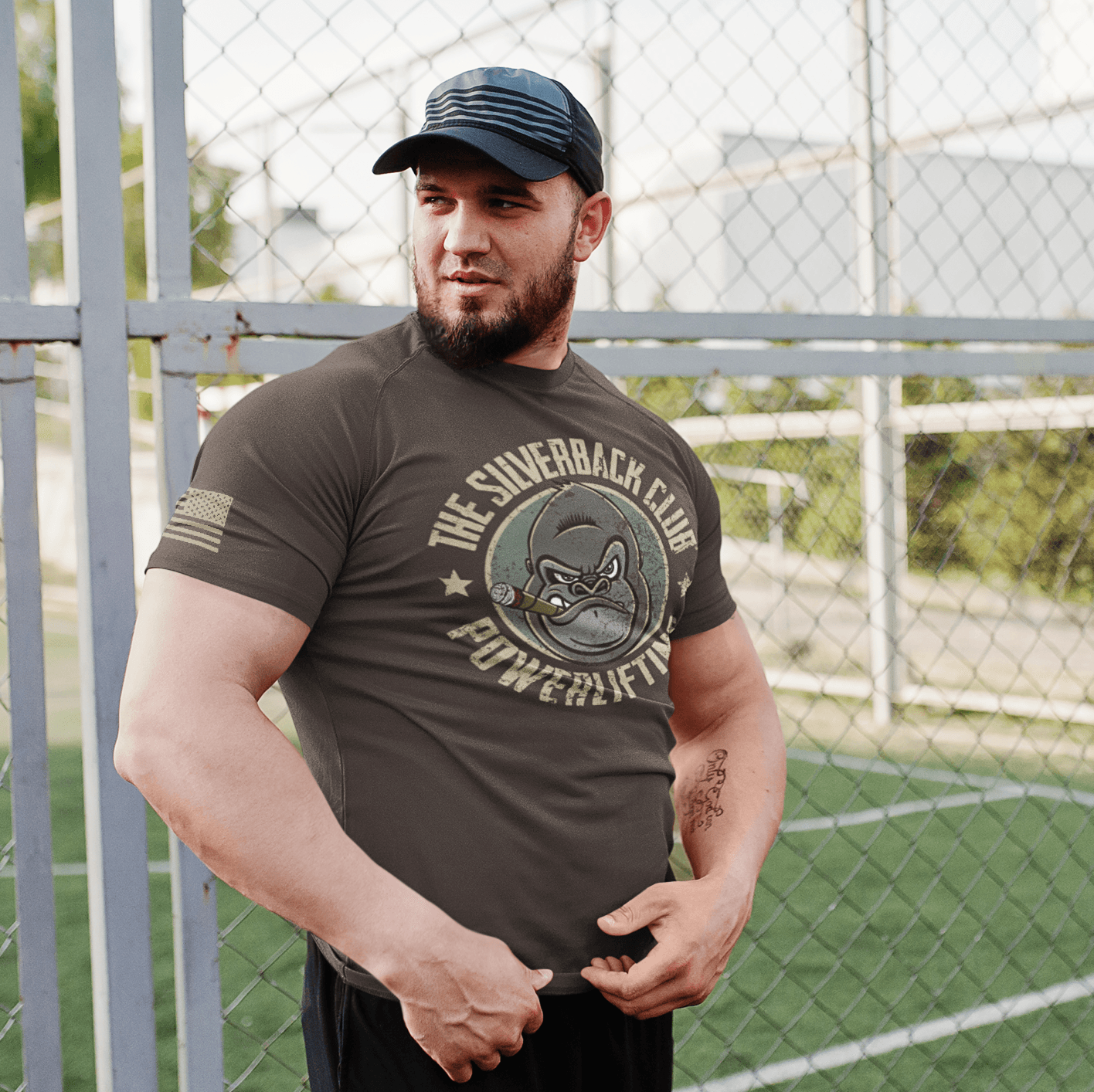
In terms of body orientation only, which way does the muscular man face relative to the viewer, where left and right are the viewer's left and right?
facing the viewer and to the right of the viewer

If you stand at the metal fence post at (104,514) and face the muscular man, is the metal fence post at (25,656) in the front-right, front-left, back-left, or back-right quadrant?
back-right

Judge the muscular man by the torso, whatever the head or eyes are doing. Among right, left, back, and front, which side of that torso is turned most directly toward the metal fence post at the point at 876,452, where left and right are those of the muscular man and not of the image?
left
